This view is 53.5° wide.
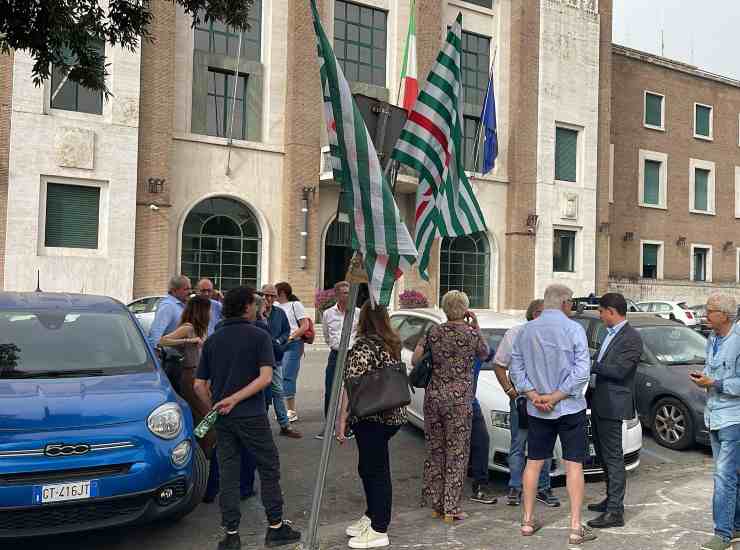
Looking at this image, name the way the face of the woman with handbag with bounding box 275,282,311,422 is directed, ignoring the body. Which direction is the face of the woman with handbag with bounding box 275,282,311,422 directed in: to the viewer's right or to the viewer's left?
to the viewer's left

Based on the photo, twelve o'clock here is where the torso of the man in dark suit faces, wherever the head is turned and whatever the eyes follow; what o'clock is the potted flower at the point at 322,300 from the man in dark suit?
The potted flower is roughly at 2 o'clock from the man in dark suit.

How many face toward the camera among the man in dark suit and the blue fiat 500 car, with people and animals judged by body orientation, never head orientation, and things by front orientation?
1

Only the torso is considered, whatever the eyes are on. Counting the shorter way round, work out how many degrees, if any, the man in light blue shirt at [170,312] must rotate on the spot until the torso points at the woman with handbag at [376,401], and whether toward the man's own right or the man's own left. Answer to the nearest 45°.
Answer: approximately 45° to the man's own right

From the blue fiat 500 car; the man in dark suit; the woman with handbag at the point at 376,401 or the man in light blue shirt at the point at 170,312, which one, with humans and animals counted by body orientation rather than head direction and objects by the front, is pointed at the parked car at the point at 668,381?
the man in light blue shirt

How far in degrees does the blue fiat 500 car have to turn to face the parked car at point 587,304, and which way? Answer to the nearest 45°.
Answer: approximately 135° to its left

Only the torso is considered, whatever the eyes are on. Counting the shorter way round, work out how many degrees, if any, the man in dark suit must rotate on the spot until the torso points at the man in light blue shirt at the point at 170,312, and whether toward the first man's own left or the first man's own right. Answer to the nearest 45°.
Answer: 0° — they already face them

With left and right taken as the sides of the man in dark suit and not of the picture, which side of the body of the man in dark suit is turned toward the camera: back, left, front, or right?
left

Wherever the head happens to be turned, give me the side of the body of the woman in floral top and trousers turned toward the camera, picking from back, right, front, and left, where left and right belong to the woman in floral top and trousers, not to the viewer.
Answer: back

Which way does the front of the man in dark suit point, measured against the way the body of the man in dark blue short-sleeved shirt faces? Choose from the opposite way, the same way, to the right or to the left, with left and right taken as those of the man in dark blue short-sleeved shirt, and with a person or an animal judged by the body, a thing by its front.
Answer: to the left
